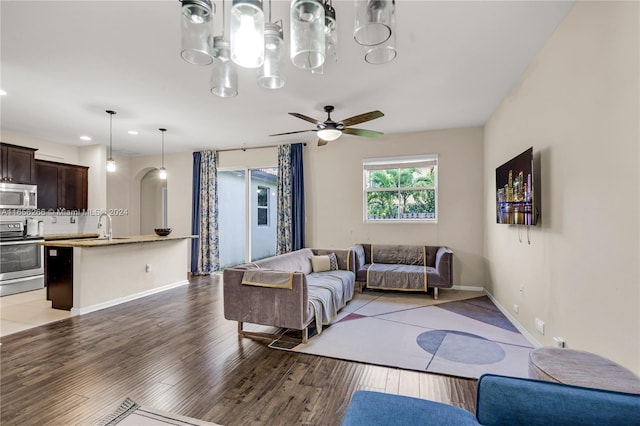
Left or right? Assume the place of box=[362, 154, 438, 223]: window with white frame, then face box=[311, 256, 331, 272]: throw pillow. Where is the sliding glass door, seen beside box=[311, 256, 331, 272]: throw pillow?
right

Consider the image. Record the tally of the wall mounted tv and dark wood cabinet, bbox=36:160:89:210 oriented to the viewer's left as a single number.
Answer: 1

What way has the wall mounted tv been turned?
to the viewer's left

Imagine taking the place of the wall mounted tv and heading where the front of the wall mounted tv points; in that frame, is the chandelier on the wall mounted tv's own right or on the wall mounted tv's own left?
on the wall mounted tv's own left

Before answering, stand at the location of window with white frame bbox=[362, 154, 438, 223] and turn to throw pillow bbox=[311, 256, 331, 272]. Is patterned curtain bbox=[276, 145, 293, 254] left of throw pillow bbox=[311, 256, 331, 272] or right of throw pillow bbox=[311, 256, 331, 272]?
right

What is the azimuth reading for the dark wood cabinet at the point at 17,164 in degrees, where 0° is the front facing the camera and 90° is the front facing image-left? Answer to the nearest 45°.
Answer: approximately 315°

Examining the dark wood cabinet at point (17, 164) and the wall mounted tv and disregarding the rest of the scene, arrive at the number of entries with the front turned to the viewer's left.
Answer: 1
